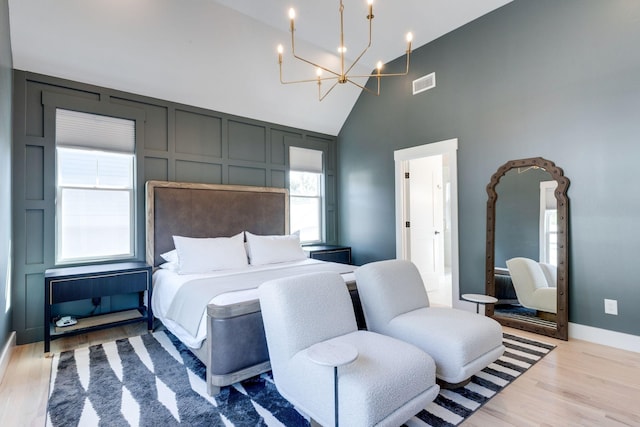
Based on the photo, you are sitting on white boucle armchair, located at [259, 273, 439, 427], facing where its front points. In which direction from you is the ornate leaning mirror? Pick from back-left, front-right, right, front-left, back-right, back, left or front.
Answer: left

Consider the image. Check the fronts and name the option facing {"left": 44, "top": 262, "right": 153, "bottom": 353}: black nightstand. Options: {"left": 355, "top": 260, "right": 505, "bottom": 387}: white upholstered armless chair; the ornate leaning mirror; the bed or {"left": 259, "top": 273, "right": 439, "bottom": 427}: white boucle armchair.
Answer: the ornate leaning mirror

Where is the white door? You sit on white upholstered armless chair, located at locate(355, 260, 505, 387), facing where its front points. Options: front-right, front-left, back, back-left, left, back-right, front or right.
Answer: back-left

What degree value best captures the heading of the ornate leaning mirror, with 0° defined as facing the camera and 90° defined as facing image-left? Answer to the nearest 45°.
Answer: approximately 45°

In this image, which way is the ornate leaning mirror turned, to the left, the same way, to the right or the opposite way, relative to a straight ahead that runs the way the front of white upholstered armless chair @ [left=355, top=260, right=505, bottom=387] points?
to the right

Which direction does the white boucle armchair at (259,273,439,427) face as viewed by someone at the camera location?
facing the viewer and to the right of the viewer

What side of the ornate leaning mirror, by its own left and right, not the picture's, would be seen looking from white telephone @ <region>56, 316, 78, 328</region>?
front

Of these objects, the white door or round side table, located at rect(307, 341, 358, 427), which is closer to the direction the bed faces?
the round side table

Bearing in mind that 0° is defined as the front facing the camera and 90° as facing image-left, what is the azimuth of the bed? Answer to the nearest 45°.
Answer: approximately 315°

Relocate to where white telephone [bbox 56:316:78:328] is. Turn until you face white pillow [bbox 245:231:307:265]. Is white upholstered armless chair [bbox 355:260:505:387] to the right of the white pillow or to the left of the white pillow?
right

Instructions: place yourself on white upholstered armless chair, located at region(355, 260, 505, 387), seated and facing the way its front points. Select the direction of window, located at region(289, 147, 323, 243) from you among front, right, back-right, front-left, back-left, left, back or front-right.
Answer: back

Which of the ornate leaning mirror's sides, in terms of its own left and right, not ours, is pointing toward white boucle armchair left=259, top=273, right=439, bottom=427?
front

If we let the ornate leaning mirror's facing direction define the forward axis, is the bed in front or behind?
in front

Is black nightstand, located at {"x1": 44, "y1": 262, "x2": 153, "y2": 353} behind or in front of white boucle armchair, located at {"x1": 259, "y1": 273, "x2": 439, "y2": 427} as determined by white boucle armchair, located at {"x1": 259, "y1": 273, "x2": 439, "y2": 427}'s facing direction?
behind

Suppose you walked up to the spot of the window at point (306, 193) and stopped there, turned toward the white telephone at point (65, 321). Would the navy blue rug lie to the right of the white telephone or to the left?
left

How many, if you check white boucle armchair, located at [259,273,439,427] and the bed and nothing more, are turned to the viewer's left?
0
